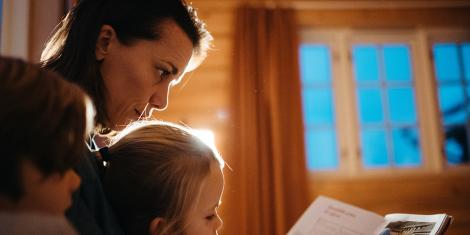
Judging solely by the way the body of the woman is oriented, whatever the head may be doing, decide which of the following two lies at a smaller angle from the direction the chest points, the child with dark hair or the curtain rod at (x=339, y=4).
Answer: the curtain rod

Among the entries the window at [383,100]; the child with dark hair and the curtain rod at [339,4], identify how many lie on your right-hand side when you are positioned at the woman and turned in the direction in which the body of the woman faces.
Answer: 1

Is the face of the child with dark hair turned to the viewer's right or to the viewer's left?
to the viewer's right

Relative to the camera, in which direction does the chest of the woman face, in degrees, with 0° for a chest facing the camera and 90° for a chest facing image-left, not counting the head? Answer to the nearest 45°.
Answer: approximately 270°

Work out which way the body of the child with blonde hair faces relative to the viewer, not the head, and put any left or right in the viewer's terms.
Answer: facing to the right of the viewer

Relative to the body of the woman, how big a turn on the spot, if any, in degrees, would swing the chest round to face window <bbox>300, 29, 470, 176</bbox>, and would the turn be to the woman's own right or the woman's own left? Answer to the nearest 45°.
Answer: approximately 45° to the woman's own left

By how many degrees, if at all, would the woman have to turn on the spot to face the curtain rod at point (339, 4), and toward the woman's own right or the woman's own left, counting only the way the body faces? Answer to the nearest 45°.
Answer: approximately 45° to the woman's own left

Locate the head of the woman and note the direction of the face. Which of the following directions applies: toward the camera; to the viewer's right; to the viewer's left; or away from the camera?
to the viewer's right

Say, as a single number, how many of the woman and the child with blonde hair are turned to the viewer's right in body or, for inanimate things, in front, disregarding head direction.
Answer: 2
